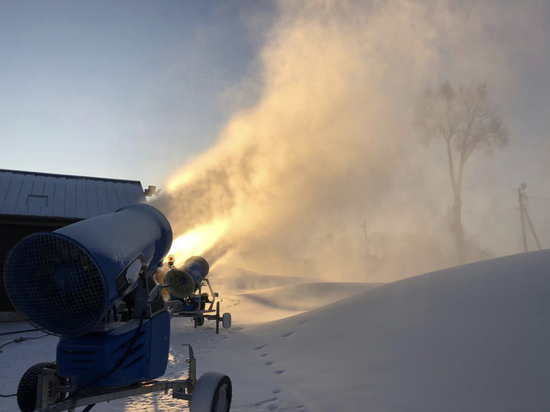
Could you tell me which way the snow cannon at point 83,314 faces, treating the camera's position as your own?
facing away from the viewer and to the right of the viewer

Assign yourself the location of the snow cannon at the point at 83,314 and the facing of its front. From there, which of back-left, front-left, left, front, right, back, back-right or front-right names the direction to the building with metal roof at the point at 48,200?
front-left
